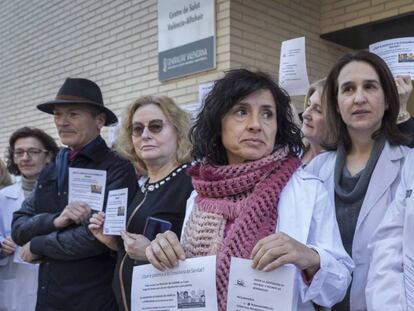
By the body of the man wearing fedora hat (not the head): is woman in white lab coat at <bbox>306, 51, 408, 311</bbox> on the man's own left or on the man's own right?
on the man's own left

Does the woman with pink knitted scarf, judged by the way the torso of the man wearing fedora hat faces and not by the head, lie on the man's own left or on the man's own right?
on the man's own left

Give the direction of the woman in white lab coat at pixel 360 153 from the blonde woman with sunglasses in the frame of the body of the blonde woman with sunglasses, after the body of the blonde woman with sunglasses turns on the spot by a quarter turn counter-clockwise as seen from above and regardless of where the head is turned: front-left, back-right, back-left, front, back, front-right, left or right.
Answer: front

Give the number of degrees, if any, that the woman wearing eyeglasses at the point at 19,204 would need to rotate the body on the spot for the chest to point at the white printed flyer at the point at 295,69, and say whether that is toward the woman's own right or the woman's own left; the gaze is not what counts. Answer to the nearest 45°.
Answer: approximately 45° to the woman's own left

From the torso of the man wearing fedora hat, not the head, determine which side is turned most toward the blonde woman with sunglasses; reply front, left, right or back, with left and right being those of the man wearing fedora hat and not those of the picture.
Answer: left

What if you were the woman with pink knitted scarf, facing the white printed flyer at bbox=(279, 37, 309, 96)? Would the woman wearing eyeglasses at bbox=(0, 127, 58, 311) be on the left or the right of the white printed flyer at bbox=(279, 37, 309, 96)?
left

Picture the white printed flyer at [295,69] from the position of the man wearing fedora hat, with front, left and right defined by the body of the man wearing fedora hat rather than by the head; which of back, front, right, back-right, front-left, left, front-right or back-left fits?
back-left

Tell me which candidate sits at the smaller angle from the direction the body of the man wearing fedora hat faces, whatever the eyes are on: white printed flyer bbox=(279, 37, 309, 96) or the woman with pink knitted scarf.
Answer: the woman with pink knitted scarf

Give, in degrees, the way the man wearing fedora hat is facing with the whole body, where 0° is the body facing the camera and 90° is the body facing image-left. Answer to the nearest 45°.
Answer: approximately 45°

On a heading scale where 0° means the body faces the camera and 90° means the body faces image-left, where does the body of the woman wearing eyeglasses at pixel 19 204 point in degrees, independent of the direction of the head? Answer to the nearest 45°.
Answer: approximately 0°

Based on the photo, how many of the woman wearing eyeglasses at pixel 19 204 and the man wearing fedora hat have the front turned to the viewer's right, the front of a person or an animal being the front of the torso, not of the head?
0

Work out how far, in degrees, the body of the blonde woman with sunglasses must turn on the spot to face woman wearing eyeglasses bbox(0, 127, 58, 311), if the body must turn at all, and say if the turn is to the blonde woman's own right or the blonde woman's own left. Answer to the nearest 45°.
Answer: approximately 90° to the blonde woman's own right

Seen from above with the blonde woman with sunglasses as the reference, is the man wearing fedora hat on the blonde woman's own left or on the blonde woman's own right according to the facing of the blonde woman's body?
on the blonde woman's own right
